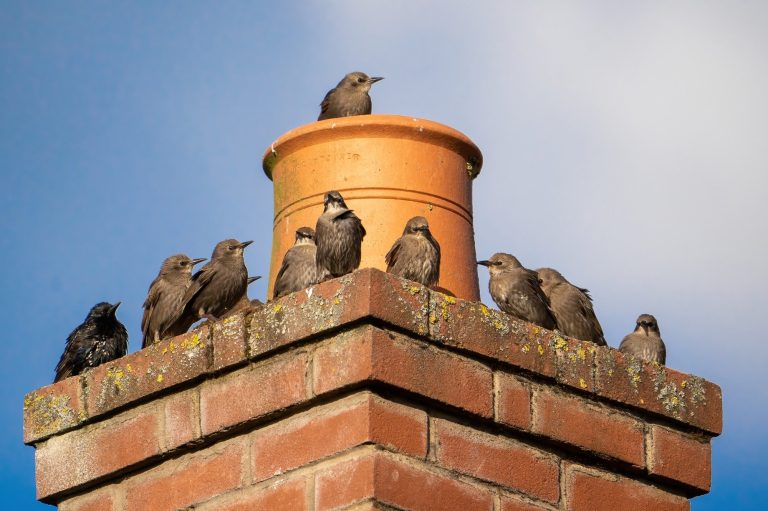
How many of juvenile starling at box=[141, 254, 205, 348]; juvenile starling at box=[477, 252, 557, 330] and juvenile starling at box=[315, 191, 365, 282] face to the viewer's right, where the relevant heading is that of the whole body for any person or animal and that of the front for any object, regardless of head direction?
1

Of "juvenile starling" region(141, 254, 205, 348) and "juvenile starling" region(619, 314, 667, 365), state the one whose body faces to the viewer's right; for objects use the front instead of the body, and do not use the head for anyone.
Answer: "juvenile starling" region(141, 254, 205, 348)

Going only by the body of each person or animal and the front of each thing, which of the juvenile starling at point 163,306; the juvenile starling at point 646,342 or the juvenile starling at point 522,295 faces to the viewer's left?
the juvenile starling at point 522,295

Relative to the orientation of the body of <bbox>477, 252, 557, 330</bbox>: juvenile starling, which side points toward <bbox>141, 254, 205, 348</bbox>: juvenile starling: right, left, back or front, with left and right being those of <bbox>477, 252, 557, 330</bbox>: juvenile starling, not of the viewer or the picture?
front

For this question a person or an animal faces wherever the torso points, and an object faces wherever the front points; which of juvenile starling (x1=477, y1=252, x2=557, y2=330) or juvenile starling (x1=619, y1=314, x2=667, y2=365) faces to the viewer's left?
juvenile starling (x1=477, y1=252, x2=557, y2=330)

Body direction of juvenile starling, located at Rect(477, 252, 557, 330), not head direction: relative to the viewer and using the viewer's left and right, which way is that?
facing to the left of the viewer

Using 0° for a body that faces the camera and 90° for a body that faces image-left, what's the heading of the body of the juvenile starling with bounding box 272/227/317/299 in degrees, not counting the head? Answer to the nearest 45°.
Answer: approximately 315°

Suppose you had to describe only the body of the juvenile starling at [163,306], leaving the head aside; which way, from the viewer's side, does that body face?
to the viewer's right

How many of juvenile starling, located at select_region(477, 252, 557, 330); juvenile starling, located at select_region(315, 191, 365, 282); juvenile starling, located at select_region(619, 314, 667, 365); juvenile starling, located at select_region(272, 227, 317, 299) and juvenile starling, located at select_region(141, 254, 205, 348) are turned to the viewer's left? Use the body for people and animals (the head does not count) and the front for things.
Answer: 1

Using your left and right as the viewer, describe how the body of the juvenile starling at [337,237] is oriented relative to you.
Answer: facing the viewer
